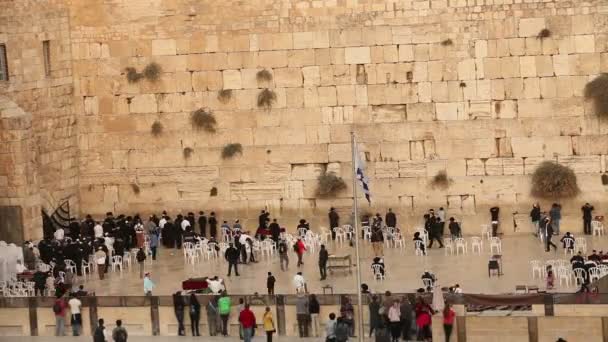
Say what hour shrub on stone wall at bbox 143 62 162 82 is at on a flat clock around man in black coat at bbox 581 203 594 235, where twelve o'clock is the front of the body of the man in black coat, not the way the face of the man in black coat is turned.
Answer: The shrub on stone wall is roughly at 9 o'clock from the man in black coat.

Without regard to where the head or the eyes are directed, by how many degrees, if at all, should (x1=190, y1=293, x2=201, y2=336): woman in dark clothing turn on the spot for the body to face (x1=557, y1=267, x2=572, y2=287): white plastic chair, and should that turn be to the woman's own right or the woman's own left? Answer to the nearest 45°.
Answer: approximately 90° to the woman's own right

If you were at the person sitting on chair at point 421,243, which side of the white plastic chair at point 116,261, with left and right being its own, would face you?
right

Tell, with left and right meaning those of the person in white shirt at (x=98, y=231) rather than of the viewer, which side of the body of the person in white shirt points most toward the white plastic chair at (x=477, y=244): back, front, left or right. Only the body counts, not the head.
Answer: right

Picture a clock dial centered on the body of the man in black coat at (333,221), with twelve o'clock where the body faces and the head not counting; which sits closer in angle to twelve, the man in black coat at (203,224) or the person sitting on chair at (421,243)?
the man in black coat

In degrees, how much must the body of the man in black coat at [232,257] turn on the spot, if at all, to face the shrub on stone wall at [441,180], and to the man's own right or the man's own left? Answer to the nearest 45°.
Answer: approximately 45° to the man's own right

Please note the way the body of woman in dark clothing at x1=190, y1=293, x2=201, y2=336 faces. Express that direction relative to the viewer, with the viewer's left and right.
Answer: facing away from the viewer

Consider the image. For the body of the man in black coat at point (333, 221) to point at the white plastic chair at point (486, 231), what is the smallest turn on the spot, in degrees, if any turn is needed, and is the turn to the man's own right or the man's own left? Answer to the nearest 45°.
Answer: approximately 90° to the man's own right

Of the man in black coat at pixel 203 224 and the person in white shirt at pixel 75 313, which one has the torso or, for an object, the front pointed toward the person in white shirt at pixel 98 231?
the person in white shirt at pixel 75 313

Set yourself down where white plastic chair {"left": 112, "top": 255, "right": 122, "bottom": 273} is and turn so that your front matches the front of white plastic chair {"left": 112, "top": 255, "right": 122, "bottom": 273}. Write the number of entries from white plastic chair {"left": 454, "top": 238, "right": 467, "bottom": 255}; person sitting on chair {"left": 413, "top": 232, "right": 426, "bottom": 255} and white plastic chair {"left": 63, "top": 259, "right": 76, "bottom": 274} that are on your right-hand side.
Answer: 2

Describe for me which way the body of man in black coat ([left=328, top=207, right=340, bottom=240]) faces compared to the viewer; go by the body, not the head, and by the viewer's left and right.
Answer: facing away from the viewer

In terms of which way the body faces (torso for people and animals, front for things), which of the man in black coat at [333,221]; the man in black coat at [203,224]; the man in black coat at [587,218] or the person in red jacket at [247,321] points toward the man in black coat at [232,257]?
the person in red jacket

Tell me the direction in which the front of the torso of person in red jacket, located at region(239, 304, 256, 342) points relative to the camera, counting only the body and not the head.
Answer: away from the camera

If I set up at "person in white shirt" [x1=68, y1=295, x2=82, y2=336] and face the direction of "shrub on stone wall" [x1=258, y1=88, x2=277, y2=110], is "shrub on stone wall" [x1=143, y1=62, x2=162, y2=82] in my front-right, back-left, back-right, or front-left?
front-left

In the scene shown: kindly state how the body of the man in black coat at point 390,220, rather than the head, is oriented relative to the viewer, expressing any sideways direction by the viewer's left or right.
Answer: facing away from the viewer
